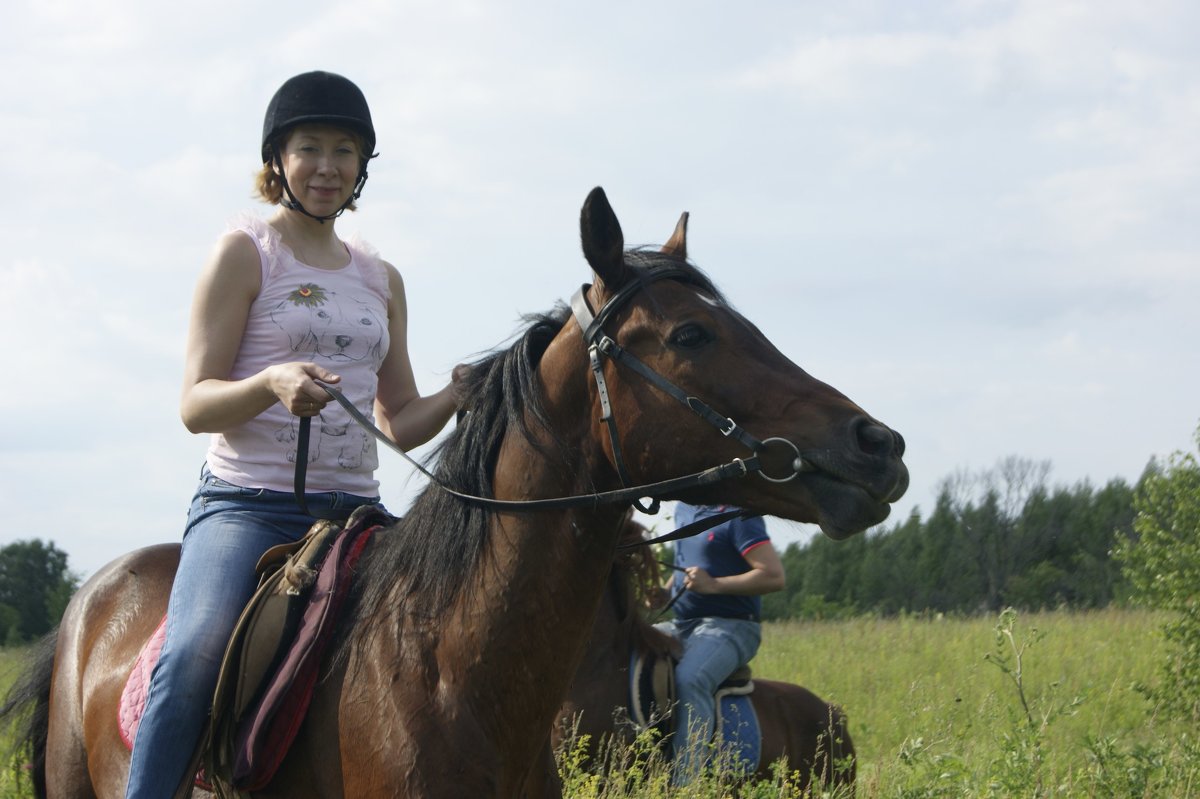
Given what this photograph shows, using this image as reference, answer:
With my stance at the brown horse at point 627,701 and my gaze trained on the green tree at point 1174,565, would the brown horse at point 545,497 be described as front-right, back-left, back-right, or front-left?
back-right

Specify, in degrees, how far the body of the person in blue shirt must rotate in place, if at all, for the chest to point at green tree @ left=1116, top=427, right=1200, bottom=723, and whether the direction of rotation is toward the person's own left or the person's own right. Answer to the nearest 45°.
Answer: approximately 180°

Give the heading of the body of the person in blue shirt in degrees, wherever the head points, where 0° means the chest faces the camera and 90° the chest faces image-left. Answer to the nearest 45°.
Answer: approximately 45°

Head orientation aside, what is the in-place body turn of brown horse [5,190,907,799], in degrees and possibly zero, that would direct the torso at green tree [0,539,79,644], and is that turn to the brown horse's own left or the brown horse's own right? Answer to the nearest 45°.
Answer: approximately 135° to the brown horse's own left

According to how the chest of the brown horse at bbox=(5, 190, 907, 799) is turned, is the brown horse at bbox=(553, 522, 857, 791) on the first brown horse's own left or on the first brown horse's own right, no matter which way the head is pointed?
on the first brown horse's own left

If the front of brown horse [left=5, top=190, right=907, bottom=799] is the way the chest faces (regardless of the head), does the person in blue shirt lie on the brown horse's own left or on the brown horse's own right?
on the brown horse's own left

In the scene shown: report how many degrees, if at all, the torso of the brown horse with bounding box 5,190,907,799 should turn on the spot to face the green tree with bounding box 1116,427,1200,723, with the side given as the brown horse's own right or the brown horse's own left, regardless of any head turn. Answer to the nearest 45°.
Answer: approximately 90° to the brown horse's own left

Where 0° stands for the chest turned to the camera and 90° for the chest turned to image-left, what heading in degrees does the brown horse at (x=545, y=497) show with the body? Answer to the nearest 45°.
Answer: approximately 315°

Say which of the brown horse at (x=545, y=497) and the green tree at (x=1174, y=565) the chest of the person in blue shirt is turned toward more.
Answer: the brown horse
